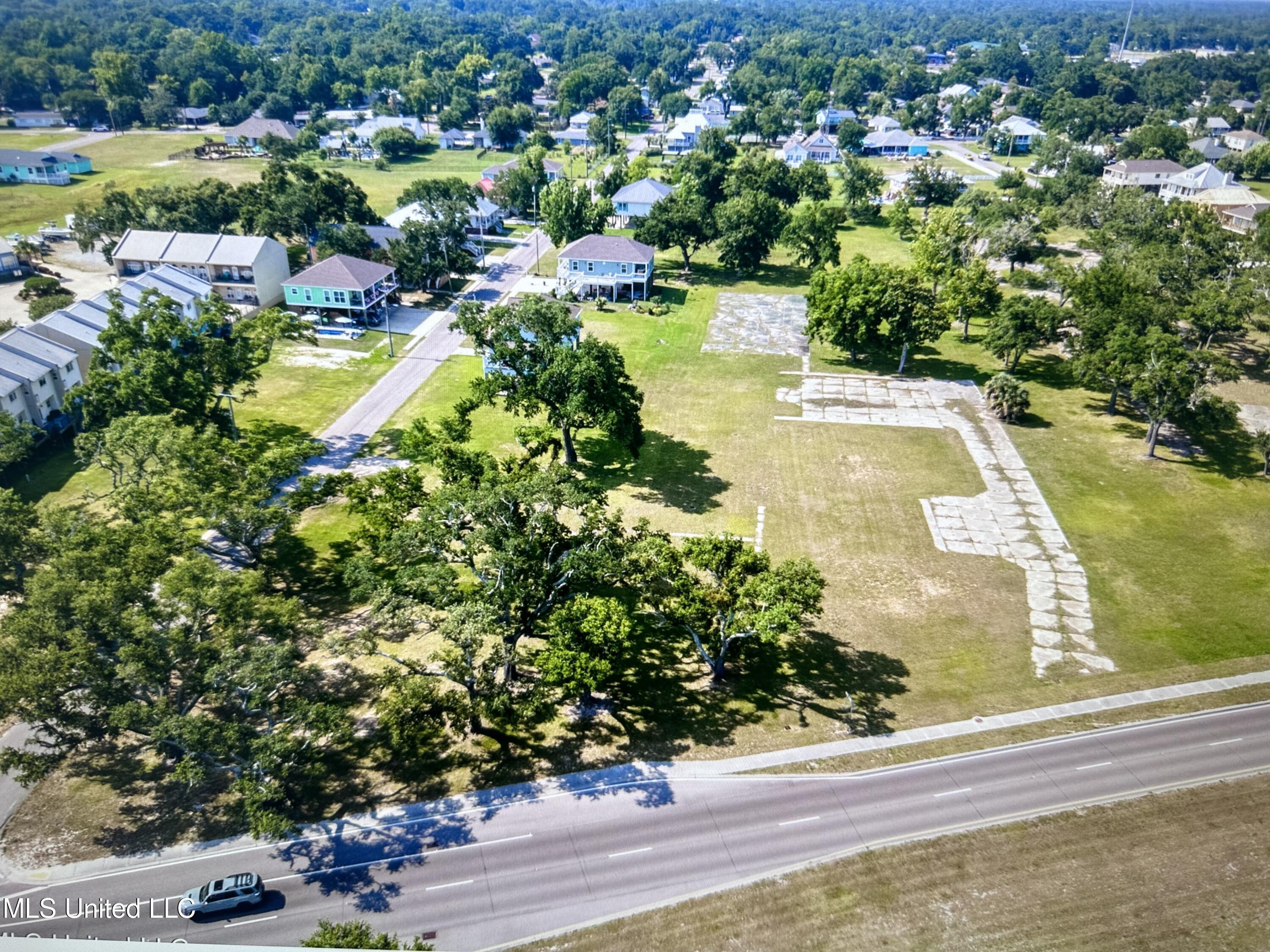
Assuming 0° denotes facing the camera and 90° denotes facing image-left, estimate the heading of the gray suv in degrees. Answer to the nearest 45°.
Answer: approximately 90°
